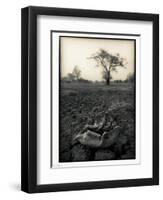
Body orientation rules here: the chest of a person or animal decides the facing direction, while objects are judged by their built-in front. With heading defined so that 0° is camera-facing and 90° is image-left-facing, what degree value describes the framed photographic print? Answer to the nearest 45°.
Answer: approximately 315°
